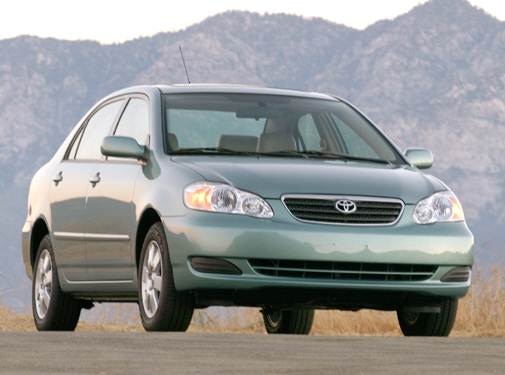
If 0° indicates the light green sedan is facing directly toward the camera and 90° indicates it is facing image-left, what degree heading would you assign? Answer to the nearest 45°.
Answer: approximately 315°
